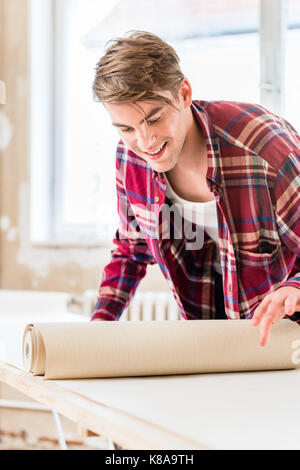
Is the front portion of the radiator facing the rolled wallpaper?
yes

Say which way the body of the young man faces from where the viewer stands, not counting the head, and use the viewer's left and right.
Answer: facing the viewer and to the left of the viewer

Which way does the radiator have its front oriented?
toward the camera

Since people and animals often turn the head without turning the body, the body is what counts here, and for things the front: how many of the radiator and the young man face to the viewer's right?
0

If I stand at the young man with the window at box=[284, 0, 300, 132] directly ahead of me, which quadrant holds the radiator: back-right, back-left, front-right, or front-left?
front-left

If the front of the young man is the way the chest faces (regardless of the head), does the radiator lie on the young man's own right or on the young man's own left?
on the young man's own right

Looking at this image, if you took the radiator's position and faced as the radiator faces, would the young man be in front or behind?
in front
